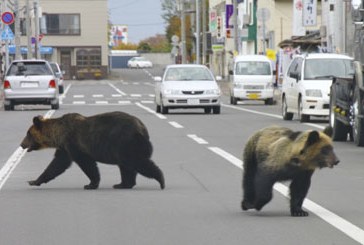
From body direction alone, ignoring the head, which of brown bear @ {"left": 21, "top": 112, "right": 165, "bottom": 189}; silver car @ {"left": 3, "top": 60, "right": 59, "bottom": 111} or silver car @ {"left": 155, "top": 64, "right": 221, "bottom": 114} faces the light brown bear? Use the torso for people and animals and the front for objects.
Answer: silver car @ {"left": 155, "top": 64, "right": 221, "bottom": 114}

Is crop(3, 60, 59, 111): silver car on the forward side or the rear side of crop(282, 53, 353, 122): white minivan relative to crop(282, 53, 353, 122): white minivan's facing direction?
on the rear side

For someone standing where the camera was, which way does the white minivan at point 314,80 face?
facing the viewer and to the right of the viewer

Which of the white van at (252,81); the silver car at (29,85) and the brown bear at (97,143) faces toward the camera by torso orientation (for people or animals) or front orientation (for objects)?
the white van

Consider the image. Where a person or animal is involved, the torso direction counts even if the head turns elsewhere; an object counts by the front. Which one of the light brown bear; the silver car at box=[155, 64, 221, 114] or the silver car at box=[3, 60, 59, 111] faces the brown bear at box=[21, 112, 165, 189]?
the silver car at box=[155, 64, 221, 114]

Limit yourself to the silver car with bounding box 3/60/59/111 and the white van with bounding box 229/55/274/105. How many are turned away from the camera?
1

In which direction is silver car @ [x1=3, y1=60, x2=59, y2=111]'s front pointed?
away from the camera

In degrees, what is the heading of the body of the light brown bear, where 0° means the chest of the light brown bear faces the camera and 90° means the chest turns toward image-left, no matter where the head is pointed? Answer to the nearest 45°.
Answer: approximately 315°

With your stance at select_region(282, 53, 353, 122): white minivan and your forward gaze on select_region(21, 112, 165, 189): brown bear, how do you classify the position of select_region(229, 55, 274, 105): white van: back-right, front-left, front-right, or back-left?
back-right

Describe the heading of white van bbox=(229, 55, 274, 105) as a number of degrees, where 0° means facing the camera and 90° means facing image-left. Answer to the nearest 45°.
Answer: approximately 0°

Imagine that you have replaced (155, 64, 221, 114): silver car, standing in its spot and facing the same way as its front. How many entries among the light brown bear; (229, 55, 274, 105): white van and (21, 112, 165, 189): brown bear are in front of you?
2

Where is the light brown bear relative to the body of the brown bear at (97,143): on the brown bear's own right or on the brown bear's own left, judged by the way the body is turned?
on the brown bear's own left

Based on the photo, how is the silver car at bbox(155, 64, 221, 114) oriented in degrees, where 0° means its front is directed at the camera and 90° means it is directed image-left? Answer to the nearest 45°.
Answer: approximately 0°

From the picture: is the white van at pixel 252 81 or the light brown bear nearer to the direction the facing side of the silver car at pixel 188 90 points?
the light brown bear

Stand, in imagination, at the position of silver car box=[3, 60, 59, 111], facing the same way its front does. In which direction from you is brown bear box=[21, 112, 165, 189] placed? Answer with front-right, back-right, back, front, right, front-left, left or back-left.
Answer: back

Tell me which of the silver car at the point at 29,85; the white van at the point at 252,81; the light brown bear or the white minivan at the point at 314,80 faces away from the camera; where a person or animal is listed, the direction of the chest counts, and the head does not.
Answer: the silver car

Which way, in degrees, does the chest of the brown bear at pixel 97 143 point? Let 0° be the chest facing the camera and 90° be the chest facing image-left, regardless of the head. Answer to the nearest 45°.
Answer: approximately 90°
